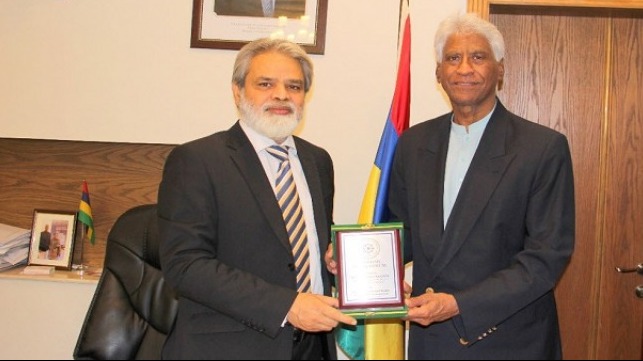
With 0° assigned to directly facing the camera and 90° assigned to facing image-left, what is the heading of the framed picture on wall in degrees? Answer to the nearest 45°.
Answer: approximately 0°

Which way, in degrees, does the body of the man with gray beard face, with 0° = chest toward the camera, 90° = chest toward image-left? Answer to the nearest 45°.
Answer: approximately 315°

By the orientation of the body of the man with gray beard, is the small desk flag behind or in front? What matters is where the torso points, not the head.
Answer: behind

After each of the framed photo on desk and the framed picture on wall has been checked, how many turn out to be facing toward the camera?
2

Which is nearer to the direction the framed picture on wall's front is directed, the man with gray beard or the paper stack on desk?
the man with gray beard
